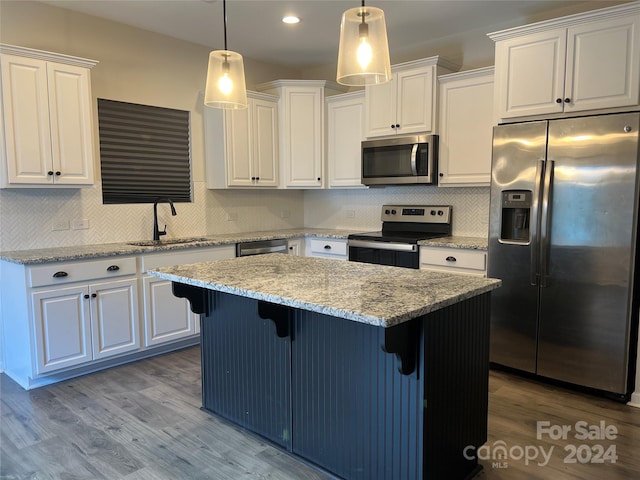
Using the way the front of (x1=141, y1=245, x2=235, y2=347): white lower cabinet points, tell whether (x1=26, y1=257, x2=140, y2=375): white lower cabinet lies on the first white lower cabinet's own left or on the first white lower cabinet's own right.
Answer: on the first white lower cabinet's own right

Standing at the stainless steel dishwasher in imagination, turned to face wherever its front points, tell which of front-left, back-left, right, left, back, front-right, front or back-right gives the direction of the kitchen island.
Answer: front-right

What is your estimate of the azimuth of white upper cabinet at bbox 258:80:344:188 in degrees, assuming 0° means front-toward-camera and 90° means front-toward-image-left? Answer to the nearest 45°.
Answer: approximately 0°

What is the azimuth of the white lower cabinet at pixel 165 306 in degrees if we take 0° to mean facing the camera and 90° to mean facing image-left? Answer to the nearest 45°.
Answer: approximately 315°
